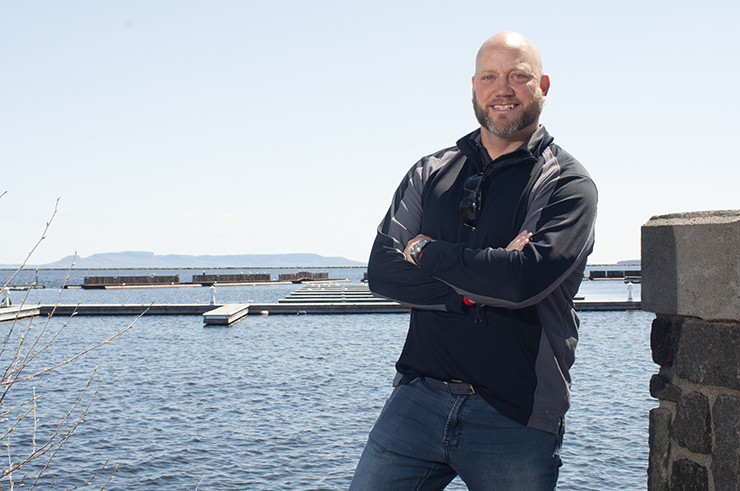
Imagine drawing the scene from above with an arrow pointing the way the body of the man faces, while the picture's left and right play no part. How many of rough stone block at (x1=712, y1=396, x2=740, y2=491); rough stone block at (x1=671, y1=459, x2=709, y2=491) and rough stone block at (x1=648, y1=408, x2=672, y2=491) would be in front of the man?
0

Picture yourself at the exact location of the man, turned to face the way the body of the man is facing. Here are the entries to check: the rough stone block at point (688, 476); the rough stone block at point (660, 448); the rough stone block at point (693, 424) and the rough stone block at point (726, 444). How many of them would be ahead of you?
0

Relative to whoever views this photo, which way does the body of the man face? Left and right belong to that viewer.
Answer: facing the viewer and to the left of the viewer

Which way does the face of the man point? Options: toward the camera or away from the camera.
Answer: toward the camera

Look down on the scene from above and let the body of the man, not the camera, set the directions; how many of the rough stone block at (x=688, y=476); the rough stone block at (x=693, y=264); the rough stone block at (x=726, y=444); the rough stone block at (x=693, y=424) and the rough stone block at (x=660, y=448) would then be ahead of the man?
0

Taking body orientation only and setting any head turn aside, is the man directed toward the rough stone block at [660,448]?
no

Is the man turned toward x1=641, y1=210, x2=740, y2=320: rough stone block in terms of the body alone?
no

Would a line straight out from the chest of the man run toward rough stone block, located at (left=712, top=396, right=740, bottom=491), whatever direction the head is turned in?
no
